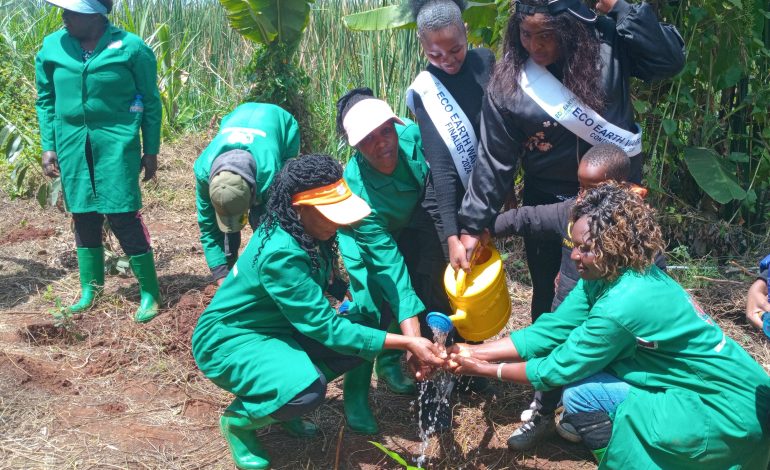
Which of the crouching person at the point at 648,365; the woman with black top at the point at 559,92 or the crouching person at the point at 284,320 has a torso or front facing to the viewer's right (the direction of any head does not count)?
the crouching person at the point at 284,320

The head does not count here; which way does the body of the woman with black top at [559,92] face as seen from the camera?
toward the camera

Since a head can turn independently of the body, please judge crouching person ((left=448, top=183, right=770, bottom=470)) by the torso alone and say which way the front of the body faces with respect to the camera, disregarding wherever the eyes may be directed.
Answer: to the viewer's left

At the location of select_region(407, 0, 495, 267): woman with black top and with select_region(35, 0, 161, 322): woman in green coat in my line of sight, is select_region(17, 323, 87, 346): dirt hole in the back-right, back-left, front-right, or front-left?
front-left

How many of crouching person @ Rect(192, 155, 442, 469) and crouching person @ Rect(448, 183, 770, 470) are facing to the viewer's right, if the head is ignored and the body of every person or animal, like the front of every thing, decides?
1

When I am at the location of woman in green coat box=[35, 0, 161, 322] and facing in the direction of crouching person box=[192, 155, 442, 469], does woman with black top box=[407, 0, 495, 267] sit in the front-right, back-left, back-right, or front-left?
front-left

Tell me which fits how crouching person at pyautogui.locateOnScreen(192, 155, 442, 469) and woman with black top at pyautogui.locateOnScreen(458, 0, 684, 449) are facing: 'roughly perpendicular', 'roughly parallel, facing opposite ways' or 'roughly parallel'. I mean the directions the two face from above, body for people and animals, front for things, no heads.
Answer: roughly perpendicular

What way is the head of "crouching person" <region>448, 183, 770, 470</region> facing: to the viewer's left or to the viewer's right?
to the viewer's left

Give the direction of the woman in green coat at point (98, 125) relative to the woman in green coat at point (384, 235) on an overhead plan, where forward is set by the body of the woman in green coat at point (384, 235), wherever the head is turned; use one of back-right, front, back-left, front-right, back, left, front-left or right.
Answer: back

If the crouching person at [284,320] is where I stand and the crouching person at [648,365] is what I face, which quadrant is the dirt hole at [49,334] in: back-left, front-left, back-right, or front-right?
back-left

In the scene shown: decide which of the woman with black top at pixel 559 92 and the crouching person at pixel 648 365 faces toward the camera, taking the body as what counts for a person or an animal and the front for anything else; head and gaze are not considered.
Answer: the woman with black top

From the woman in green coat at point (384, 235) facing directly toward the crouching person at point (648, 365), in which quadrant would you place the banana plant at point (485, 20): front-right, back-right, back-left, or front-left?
back-left

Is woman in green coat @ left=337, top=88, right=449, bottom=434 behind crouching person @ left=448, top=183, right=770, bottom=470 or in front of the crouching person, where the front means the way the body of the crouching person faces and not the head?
in front

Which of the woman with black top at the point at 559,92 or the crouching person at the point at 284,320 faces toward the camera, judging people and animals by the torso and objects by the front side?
the woman with black top

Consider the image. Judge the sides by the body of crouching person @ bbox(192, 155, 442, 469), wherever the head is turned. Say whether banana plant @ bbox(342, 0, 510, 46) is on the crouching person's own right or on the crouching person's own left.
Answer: on the crouching person's own left

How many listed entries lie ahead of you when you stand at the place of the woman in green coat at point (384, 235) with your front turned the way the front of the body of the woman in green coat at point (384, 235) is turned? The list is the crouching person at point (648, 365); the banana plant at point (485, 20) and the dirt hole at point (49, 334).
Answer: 1

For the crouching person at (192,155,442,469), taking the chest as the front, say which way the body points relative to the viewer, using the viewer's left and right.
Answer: facing to the right of the viewer

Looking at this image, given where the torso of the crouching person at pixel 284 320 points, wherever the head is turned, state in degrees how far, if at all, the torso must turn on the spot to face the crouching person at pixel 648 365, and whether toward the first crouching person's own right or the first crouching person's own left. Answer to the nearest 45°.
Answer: approximately 45° to the first crouching person's own right
